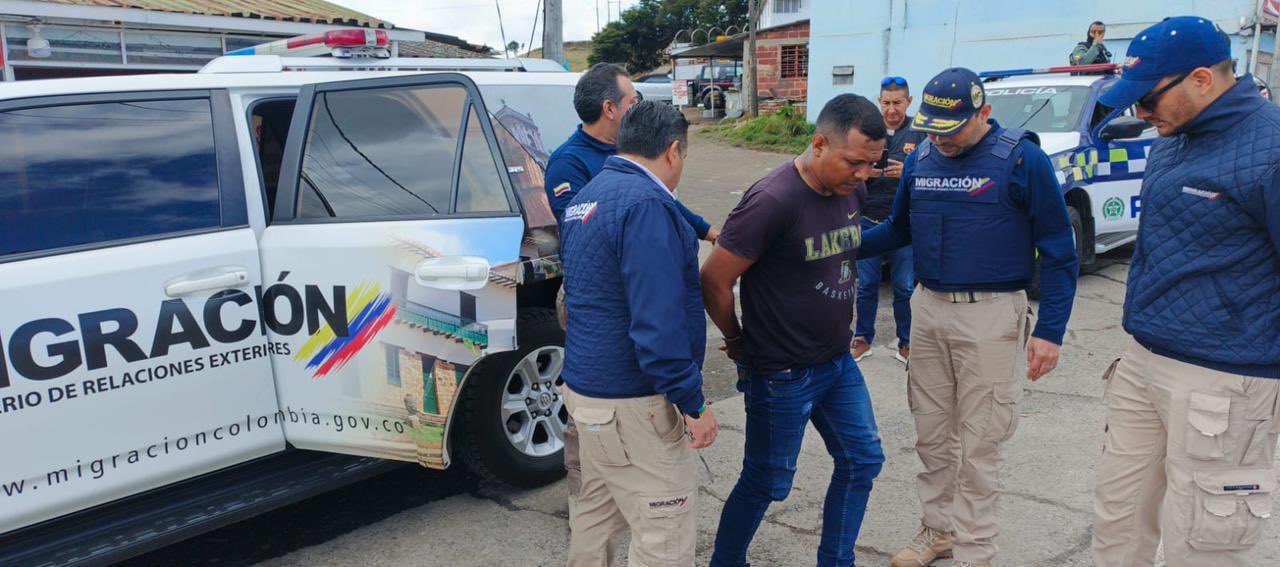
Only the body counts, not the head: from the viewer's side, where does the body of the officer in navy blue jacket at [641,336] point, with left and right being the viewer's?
facing away from the viewer and to the right of the viewer

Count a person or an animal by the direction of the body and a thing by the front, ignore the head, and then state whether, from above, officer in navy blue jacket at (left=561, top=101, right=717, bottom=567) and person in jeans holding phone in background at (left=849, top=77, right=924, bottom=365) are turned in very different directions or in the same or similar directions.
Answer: very different directions

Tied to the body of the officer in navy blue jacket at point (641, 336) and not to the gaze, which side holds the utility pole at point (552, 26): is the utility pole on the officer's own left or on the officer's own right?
on the officer's own left

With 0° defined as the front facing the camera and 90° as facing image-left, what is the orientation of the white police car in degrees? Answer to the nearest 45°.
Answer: approximately 45°

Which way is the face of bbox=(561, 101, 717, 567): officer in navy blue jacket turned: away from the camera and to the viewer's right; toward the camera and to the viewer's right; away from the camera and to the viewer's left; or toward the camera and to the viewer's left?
away from the camera and to the viewer's right

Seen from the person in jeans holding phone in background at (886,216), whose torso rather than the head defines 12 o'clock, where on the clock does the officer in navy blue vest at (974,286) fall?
The officer in navy blue vest is roughly at 12 o'clock from the person in jeans holding phone in background.

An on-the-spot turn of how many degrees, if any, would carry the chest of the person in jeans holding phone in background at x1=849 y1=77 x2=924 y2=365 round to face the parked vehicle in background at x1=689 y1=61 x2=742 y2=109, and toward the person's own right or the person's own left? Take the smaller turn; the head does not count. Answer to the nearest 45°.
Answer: approximately 180°

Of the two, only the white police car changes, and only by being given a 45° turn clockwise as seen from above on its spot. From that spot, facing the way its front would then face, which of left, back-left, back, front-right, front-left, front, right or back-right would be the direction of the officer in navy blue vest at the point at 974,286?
left

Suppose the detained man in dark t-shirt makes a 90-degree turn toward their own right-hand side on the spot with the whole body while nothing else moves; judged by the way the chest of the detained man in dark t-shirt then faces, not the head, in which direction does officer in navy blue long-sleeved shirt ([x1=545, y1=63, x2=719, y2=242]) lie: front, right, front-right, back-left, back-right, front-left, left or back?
right

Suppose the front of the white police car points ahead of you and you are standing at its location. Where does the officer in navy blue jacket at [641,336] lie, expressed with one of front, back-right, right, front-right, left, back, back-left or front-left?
front-left

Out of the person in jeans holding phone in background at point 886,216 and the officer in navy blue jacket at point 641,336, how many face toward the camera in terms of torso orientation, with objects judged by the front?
1
